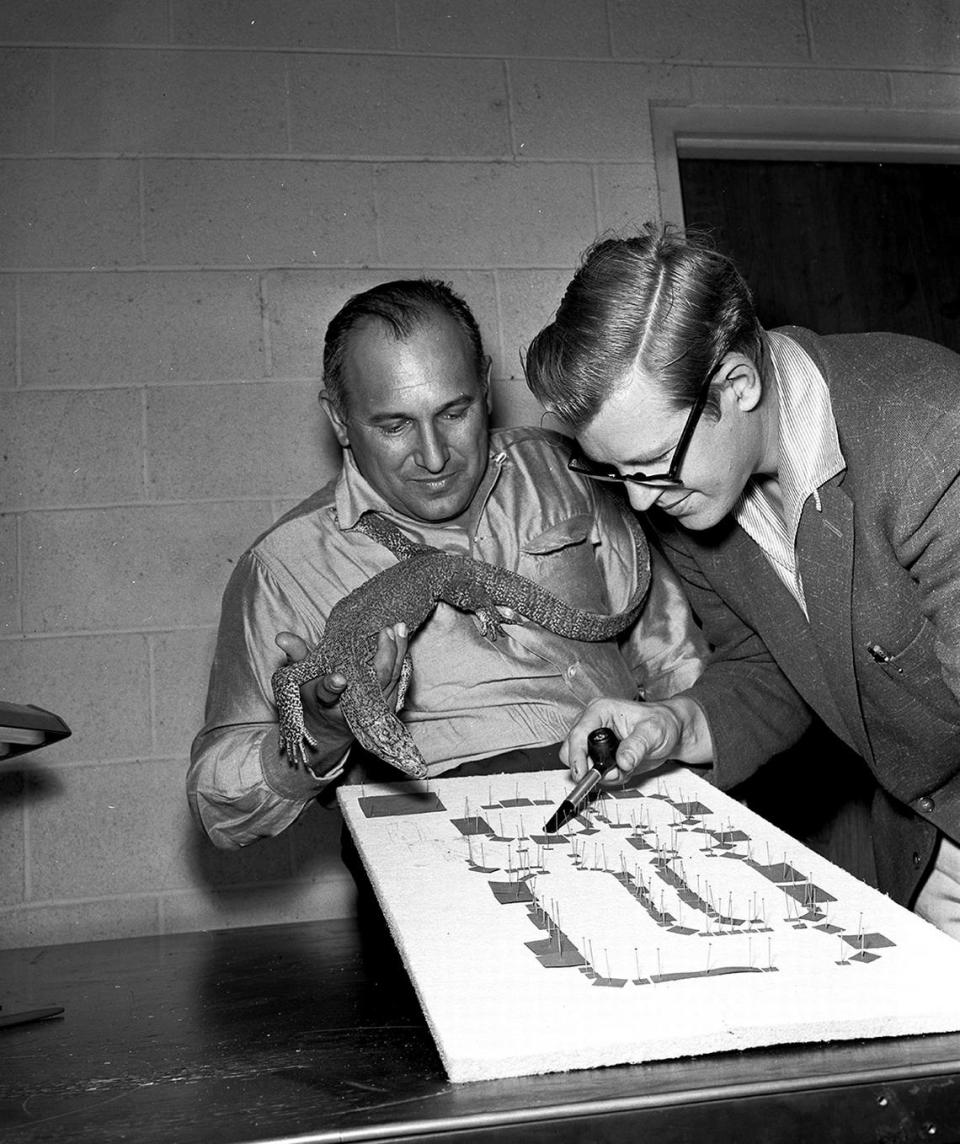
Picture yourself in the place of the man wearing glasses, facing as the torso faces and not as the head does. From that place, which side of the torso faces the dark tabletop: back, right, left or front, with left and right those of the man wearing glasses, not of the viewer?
front

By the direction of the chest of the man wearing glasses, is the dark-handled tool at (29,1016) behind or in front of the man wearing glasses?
in front

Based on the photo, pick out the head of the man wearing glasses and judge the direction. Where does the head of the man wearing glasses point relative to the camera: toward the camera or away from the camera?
toward the camera

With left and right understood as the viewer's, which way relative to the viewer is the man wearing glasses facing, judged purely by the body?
facing the viewer and to the left of the viewer
